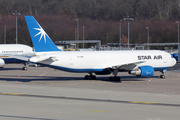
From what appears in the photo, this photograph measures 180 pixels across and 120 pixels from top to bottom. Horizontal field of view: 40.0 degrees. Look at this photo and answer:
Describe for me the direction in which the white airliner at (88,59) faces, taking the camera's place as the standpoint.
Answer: facing away from the viewer and to the right of the viewer
